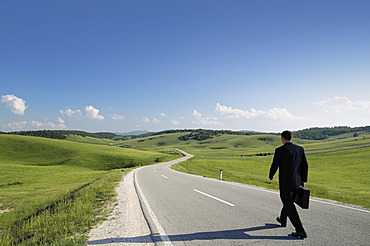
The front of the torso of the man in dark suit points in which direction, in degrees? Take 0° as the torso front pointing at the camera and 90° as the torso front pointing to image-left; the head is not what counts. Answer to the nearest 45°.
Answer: approximately 135°
